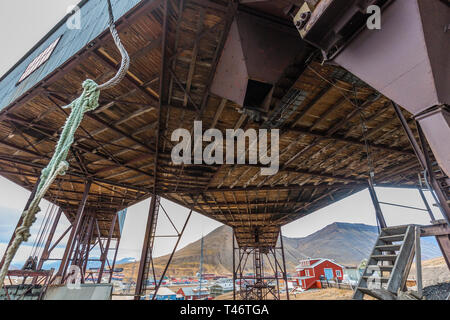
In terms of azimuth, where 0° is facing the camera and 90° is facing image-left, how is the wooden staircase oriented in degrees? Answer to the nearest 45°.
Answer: approximately 45°

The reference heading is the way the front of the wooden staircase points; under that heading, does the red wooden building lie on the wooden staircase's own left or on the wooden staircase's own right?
on the wooden staircase's own right

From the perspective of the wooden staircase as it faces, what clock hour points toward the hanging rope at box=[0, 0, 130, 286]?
The hanging rope is roughly at 11 o'clock from the wooden staircase.

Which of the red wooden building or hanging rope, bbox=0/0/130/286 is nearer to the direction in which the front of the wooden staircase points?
the hanging rope
